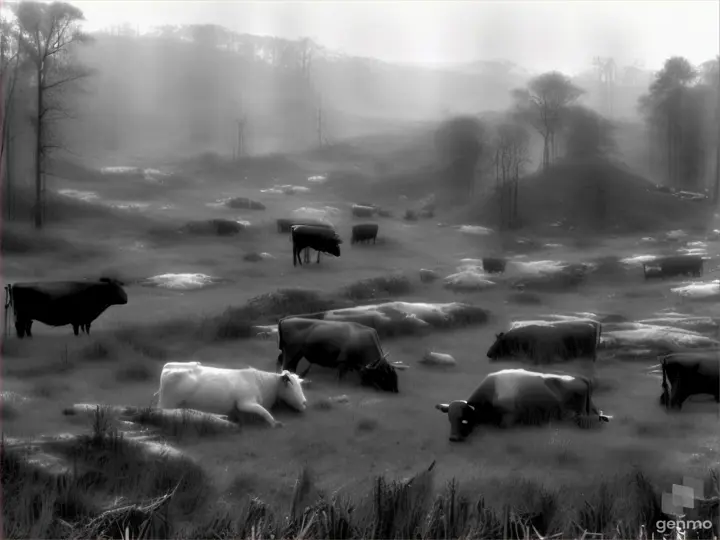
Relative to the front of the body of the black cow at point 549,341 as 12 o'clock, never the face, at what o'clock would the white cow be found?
The white cow is roughly at 11 o'clock from the black cow.

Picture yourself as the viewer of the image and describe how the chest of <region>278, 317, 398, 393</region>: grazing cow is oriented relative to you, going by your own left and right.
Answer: facing to the right of the viewer

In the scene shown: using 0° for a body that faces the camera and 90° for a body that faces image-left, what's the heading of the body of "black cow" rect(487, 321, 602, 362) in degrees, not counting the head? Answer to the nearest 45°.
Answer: approximately 90°

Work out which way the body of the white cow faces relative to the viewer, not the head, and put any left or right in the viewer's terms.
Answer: facing to the right of the viewer

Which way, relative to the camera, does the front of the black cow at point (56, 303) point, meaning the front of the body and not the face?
to the viewer's right
